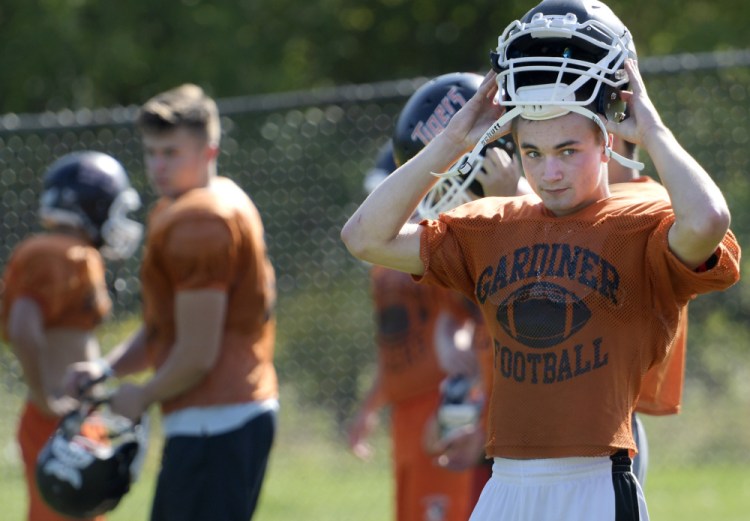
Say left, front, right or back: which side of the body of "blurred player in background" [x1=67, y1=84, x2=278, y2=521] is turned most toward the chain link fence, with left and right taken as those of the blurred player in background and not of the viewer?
right

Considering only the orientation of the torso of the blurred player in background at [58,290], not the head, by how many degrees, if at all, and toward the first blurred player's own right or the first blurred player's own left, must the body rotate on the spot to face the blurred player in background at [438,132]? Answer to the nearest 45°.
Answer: approximately 45° to the first blurred player's own right

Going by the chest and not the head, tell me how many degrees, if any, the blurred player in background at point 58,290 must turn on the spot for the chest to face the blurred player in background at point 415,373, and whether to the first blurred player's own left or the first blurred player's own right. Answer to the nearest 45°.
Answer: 0° — they already face them

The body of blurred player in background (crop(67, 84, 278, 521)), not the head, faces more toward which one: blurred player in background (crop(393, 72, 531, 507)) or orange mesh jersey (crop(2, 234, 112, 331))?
the orange mesh jersey

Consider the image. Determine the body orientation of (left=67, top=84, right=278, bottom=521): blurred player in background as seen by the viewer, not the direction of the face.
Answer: to the viewer's left

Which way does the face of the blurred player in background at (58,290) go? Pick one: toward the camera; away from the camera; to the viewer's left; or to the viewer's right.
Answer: to the viewer's right

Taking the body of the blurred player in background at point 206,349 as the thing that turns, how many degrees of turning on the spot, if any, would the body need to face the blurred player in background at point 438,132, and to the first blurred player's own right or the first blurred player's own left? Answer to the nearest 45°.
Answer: approximately 135° to the first blurred player's own left

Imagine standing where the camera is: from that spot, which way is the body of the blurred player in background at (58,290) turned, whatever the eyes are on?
to the viewer's right
